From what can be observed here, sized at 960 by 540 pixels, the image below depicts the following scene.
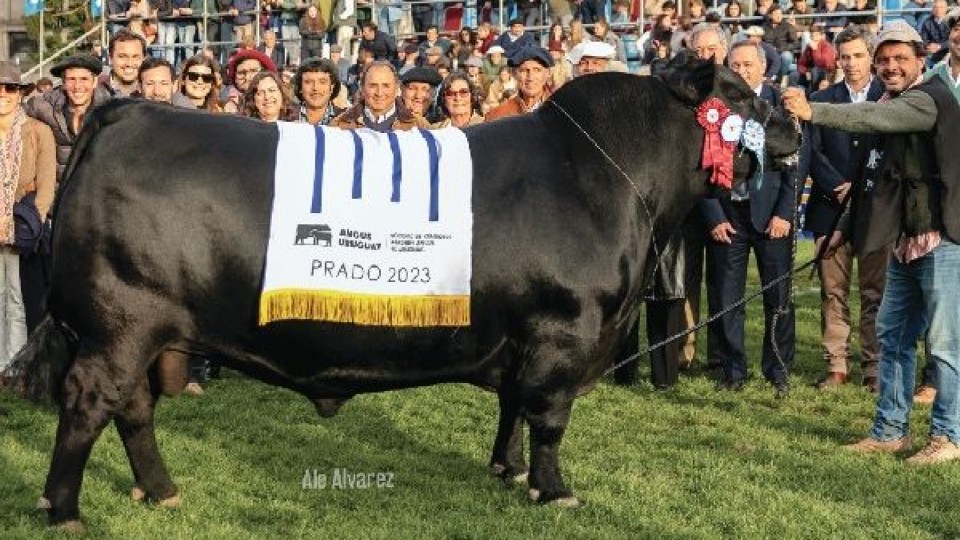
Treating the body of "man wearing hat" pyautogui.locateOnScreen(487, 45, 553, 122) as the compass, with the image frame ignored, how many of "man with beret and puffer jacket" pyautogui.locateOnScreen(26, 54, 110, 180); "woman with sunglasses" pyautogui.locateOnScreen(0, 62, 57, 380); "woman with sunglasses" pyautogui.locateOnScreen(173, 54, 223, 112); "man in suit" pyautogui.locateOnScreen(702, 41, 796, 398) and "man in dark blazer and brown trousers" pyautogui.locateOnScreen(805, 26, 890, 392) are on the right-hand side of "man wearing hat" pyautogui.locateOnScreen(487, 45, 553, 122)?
3

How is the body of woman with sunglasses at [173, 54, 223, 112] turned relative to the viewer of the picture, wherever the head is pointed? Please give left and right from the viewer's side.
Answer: facing the viewer

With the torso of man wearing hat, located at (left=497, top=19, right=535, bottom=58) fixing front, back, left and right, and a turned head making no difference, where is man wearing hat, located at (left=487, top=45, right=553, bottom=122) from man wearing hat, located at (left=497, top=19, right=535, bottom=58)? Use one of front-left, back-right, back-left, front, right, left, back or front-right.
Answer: front

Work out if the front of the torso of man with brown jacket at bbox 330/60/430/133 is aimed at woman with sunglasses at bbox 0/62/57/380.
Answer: no

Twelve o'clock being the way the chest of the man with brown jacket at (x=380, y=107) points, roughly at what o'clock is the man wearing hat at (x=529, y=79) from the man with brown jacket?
The man wearing hat is roughly at 9 o'clock from the man with brown jacket.

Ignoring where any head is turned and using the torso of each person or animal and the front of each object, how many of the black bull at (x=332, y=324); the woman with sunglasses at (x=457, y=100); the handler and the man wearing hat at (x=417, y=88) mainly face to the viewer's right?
1

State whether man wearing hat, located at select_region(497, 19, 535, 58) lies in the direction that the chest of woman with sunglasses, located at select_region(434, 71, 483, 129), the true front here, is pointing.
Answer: no

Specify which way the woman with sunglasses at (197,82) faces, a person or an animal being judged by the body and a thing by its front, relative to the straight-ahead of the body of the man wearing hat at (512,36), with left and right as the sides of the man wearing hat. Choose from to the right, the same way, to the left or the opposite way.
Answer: the same way

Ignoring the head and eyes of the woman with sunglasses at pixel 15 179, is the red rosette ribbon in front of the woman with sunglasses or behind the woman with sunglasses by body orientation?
in front

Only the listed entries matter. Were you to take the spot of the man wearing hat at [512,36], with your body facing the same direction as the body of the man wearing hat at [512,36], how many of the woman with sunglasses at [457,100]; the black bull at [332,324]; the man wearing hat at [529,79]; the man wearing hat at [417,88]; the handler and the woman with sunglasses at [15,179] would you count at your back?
0

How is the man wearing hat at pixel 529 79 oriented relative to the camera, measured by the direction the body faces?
toward the camera

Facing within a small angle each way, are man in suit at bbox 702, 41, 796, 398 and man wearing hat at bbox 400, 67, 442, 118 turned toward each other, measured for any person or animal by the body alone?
no

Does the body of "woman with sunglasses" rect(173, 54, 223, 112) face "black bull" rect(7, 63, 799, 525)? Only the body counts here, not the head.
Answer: yes

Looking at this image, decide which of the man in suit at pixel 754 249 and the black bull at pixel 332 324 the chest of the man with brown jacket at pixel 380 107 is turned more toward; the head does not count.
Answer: the black bull

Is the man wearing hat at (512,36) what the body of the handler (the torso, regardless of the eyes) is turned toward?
no

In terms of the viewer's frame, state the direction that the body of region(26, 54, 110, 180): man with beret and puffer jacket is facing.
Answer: toward the camera

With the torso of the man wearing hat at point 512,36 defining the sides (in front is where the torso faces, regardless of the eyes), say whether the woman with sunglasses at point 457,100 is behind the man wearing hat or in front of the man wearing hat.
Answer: in front

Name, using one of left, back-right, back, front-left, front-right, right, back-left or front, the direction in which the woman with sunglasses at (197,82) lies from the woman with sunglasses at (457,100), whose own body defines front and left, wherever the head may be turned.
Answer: right

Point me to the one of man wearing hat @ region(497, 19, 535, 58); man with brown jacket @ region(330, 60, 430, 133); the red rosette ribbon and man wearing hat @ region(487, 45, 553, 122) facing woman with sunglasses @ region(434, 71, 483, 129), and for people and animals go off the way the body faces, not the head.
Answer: man wearing hat @ region(497, 19, 535, 58)
